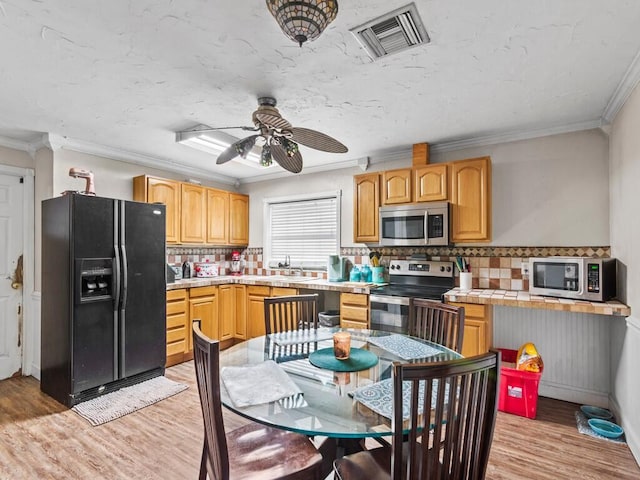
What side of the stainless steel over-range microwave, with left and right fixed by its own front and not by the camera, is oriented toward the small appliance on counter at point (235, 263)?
right

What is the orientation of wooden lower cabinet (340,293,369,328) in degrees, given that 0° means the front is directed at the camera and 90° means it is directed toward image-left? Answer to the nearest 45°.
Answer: approximately 45°

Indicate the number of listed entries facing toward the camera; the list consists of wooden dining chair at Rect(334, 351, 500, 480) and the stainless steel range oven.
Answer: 1

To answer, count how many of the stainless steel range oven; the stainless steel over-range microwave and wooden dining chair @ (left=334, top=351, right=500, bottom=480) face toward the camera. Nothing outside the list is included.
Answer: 2

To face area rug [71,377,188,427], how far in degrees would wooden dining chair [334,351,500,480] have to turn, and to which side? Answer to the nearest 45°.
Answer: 0° — it already faces it

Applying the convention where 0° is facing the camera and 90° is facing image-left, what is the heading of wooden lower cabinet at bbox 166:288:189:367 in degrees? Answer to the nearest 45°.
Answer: approximately 315°
